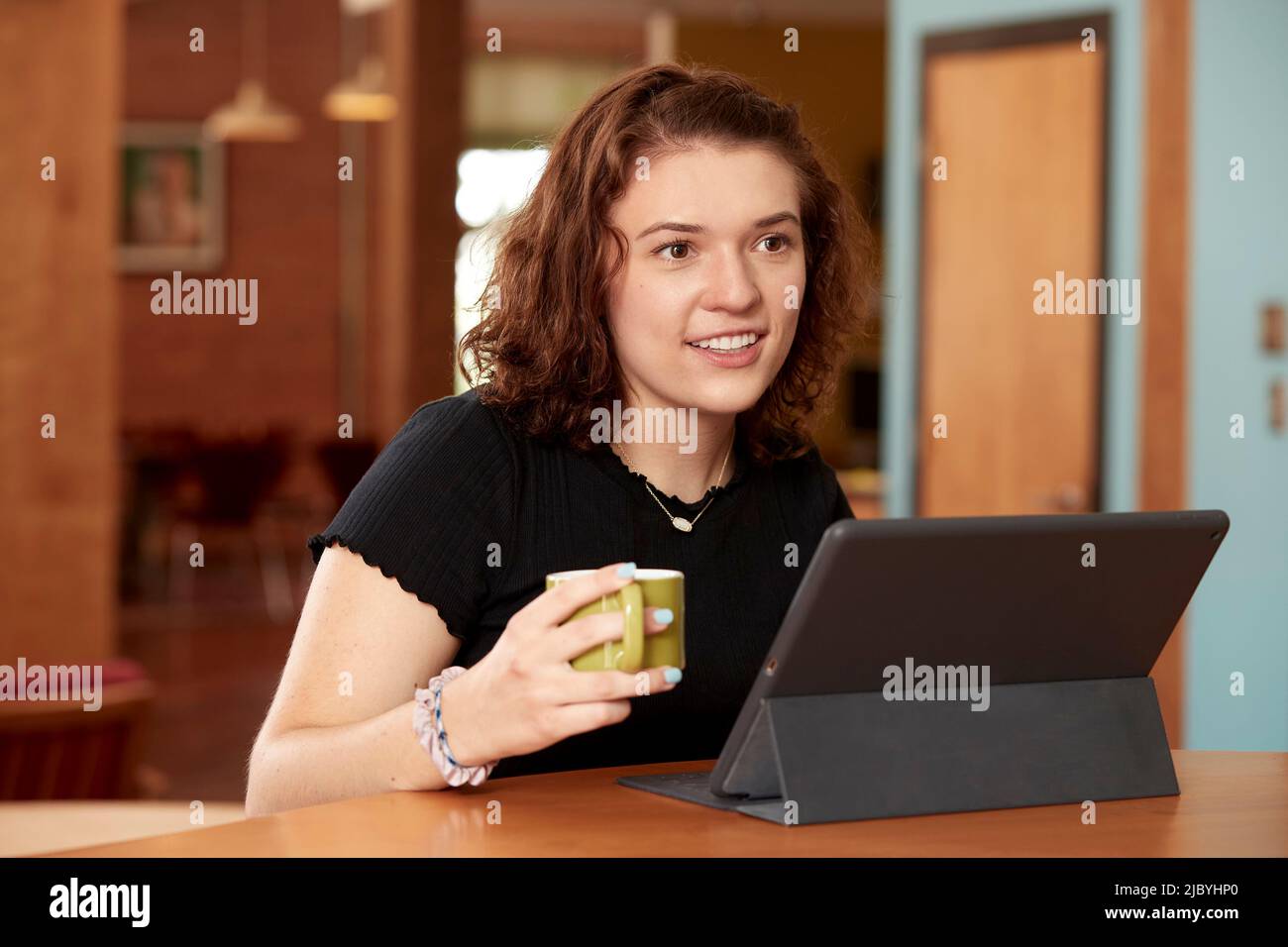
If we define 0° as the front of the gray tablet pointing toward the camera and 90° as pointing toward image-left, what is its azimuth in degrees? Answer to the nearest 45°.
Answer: approximately 135°

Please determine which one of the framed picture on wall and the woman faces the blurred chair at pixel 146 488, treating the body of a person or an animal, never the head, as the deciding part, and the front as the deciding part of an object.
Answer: the framed picture on wall

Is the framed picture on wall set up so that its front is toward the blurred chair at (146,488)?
yes

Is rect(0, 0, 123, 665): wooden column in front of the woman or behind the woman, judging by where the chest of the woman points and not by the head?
behind

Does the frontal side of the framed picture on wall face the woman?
yes

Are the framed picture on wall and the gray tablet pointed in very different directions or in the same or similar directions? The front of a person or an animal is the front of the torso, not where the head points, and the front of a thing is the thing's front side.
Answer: very different directions

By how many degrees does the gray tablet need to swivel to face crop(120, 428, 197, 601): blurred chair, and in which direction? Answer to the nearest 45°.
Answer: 0° — it already faces it

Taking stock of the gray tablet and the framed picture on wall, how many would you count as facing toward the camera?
1
